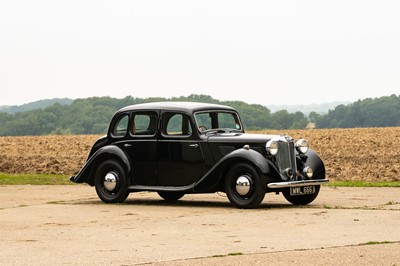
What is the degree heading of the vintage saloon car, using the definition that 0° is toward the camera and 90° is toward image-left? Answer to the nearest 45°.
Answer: approximately 315°
